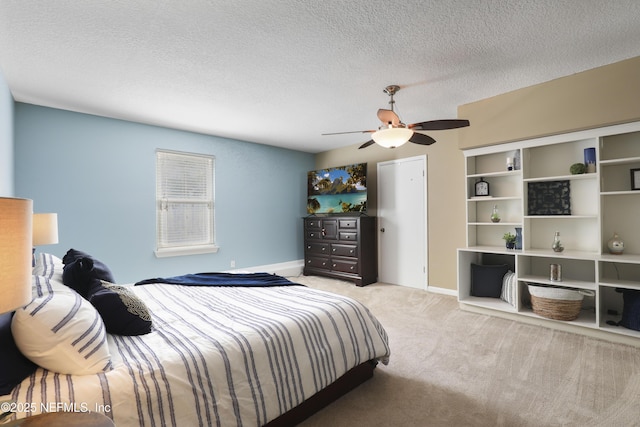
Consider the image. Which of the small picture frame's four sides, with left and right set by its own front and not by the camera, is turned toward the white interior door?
right

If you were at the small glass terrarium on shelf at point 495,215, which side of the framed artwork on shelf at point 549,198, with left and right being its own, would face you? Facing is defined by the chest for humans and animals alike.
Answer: right

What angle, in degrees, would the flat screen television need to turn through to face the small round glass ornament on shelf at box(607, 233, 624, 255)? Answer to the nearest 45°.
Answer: approximately 90° to its left

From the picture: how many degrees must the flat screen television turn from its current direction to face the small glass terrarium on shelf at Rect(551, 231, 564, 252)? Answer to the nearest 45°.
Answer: approximately 90° to its left

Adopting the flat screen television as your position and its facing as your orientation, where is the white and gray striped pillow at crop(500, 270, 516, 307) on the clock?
The white and gray striped pillow is roughly at 9 o'clock from the flat screen television.

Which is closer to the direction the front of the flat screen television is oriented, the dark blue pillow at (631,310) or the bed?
the bed
